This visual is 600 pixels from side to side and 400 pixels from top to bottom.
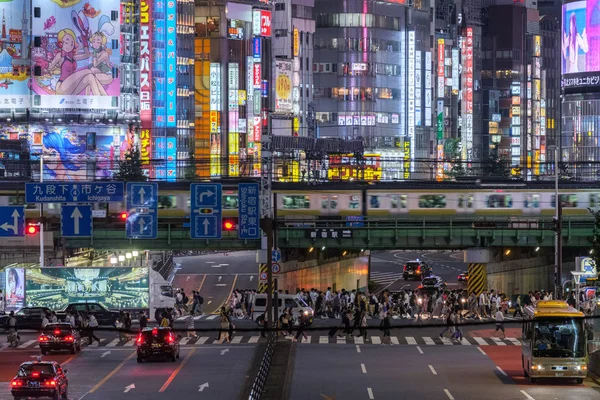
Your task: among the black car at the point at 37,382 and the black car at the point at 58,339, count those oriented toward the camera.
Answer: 0

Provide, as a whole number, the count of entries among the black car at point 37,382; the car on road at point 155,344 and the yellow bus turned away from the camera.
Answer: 2

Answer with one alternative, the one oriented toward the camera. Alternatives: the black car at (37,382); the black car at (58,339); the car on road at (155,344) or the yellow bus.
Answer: the yellow bus

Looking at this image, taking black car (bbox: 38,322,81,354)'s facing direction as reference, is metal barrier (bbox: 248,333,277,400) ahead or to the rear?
to the rear

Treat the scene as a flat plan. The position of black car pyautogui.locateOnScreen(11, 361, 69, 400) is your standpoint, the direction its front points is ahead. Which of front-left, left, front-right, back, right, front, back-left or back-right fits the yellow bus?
right

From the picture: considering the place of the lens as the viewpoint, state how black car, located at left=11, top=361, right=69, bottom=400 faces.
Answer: facing away from the viewer

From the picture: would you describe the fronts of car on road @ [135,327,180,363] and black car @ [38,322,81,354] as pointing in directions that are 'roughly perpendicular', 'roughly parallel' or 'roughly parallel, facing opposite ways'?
roughly parallel

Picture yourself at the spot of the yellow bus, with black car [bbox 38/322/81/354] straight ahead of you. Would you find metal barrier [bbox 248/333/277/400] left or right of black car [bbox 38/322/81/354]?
left

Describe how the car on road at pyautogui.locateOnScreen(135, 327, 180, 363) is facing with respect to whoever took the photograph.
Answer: facing away from the viewer

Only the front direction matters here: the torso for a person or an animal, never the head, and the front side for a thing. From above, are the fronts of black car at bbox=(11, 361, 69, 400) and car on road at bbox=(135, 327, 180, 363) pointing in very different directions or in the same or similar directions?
same or similar directions

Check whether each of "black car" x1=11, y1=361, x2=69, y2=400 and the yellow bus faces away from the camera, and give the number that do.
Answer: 1

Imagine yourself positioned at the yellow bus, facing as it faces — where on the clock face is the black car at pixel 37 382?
The black car is roughly at 2 o'clock from the yellow bus.

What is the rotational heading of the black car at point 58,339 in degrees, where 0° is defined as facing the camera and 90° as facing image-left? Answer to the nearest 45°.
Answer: approximately 180°
